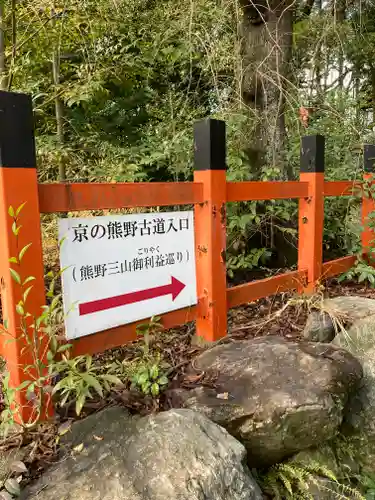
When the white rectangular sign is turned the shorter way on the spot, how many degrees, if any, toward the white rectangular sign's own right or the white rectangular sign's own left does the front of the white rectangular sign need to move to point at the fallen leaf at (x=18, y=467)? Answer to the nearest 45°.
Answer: approximately 90° to the white rectangular sign's own right

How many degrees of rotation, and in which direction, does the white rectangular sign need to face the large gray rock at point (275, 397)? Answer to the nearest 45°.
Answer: approximately 45° to its left

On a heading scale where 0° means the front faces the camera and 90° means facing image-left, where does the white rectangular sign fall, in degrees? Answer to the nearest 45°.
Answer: approximately 315°

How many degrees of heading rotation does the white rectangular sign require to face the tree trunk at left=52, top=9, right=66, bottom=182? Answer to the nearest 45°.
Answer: approximately 135° to its left

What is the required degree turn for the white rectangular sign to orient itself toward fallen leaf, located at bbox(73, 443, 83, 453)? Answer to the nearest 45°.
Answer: approximately 45° to its right

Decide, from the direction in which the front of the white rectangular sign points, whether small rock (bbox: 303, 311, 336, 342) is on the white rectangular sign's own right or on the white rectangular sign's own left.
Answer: on the white rectangular sign's own left

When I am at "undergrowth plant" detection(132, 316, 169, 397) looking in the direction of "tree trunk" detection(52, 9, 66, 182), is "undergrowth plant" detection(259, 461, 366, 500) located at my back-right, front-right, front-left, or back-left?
back-right
